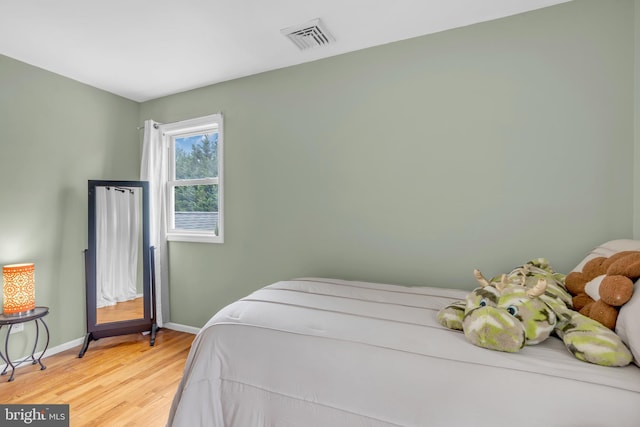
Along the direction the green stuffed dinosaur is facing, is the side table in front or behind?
in front

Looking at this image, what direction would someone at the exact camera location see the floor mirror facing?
facing the viewer and to the right of the viewer

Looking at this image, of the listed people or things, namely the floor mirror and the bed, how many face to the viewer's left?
1

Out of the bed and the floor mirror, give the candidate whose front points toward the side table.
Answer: the bed

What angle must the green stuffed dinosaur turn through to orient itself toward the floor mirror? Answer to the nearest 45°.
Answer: approximately 45° to its right

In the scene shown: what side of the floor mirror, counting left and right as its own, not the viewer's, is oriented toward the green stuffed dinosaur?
front

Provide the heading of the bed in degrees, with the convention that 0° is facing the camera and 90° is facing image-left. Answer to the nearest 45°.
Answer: approximately 90°

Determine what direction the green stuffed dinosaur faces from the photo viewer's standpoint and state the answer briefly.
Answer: facing the viewer and to the left of the viewer

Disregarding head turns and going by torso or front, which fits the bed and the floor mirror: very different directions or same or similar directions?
very different directions
